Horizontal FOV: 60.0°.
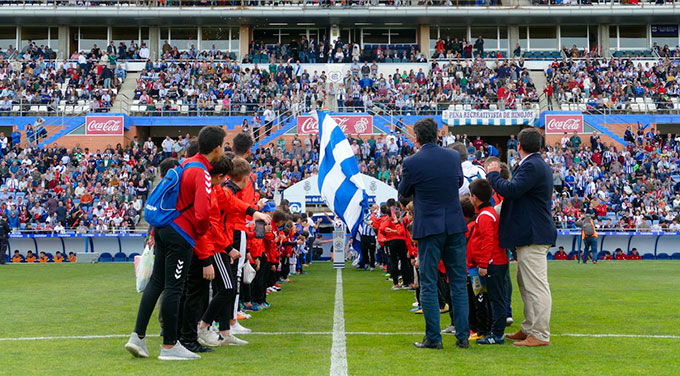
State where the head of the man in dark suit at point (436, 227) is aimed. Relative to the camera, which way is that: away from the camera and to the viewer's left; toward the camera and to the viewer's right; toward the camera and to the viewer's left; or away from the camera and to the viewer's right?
away from the camera and to the viewer's left

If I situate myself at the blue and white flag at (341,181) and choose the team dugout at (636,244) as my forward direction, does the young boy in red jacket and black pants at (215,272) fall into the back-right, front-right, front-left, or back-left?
back-right

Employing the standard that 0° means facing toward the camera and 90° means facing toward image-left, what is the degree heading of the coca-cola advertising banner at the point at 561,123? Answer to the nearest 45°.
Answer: approximately 0°

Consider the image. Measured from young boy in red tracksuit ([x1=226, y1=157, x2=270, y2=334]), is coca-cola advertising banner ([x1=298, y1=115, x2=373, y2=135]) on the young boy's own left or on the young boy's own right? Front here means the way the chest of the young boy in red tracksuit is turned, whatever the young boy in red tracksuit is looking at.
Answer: on the young boy's own left

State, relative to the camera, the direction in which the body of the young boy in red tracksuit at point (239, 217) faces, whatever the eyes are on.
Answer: to the viewer's right

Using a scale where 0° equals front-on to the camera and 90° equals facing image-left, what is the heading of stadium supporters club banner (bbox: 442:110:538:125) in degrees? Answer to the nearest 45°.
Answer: approximately 0°

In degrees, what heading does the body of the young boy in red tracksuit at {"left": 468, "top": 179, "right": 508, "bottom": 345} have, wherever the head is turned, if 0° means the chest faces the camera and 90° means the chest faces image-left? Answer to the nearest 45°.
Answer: approximately 90°

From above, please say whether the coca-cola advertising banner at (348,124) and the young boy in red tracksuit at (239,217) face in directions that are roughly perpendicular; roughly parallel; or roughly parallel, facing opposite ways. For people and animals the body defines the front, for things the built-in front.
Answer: roughly perpendicular

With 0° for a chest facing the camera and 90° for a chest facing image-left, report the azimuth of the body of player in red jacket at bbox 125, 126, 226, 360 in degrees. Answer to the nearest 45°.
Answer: approximately 270°
